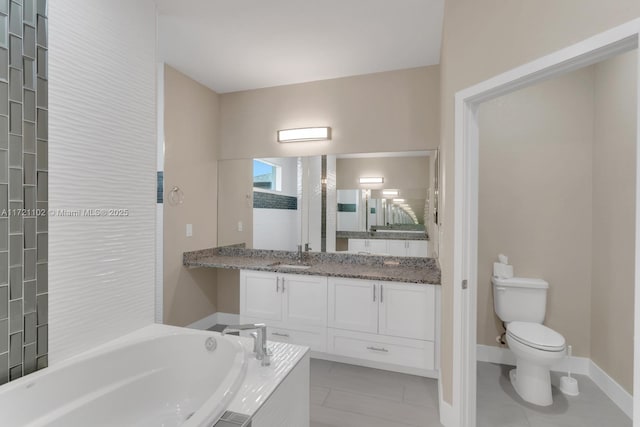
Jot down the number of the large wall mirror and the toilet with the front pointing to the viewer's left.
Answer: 0

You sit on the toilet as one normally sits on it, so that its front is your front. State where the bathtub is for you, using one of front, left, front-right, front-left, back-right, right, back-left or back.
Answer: right

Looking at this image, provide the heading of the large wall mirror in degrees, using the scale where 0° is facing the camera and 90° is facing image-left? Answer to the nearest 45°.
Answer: approximately 0°

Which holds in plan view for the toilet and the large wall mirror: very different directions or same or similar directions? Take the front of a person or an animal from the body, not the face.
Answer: same or similar directions

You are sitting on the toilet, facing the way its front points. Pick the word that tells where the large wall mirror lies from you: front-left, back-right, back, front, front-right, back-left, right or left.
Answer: back-right
